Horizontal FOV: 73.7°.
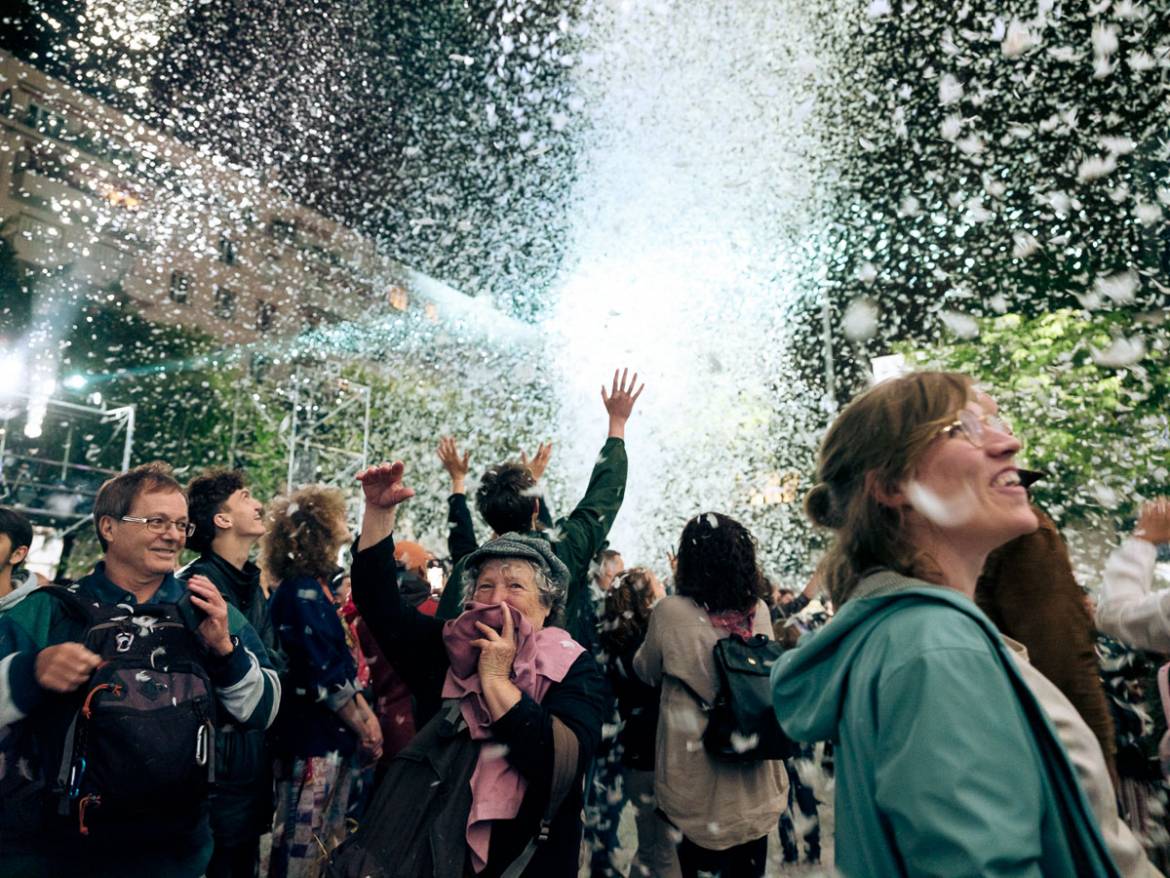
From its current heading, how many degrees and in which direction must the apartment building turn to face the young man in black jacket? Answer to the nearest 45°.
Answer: approximately 45° to its right

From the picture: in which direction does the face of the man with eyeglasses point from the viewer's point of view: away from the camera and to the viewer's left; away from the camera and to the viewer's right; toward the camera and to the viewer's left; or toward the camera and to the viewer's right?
toward the camera and to the viewer's right

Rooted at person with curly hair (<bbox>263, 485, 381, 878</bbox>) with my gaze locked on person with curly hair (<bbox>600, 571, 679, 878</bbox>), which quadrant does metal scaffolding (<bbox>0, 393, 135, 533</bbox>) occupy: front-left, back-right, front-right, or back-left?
front-left

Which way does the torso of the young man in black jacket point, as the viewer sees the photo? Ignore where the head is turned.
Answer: to the viewer's right

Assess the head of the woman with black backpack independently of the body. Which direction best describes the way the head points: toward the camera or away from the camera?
away from the camera

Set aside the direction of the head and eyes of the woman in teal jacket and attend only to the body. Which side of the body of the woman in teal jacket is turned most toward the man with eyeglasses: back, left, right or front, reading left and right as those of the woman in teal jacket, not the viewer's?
back

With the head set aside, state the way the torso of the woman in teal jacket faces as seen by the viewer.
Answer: to the viewer's right

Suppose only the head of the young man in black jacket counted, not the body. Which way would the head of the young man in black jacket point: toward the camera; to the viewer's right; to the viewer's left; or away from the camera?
to the viewer's right
